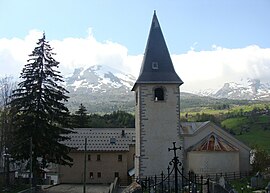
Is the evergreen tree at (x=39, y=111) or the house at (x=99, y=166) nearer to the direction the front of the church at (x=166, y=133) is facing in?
the house

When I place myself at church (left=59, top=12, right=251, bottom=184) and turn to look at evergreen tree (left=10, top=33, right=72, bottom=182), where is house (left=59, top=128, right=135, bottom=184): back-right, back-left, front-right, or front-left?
front-right

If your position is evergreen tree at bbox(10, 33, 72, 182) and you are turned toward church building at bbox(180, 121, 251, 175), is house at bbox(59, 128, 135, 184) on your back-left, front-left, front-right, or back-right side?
front-left

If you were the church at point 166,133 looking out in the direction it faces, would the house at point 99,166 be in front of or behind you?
in front
